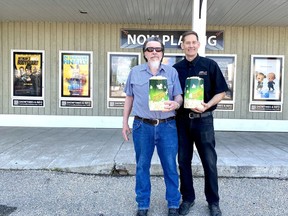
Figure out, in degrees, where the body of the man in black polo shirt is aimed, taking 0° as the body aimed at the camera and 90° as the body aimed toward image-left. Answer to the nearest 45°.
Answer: approximately 0°

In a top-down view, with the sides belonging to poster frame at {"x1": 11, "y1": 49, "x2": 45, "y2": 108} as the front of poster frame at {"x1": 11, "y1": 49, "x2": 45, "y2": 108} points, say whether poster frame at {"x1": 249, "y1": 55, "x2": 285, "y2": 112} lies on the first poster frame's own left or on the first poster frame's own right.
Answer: on the first poster frame's own left

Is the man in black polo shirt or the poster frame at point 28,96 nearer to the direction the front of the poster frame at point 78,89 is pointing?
the man in black polo shirt

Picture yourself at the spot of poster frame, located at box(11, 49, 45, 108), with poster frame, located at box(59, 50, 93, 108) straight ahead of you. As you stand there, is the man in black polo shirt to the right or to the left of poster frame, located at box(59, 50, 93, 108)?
right

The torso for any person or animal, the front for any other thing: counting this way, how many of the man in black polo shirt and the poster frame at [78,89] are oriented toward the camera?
2

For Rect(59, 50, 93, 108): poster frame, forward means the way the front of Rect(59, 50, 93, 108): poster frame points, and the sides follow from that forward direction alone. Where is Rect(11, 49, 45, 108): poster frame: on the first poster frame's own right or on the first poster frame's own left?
on the first poster frame's own right

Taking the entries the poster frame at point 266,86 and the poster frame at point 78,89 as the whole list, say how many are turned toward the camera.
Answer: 2

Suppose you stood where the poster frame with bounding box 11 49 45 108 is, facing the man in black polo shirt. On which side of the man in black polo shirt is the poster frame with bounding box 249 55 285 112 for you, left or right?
left

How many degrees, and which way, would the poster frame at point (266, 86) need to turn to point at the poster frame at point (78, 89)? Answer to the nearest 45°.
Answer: approximately 90° to its right

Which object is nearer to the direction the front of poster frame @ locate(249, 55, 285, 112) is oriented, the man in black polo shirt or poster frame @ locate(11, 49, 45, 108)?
the man in black polo shirt

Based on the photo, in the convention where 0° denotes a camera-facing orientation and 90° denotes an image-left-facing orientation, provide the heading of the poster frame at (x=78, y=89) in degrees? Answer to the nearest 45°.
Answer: approximately 0°
